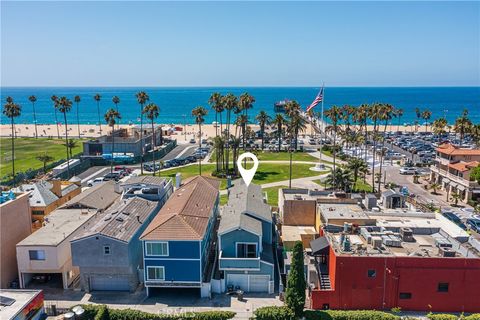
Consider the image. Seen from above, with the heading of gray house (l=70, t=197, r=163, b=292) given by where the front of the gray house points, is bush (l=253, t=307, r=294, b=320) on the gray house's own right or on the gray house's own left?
on the gray house's own left

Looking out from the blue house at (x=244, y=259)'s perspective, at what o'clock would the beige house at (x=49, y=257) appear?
The beige house is roughly at 3 o'clock from the blue house.

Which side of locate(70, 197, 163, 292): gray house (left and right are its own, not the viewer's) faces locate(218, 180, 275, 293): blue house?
left

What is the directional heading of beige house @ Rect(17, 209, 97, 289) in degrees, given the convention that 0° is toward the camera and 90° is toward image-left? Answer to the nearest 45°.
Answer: approximately 0°

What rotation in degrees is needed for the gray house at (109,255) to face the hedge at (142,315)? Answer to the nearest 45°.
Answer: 0° — it already faces it

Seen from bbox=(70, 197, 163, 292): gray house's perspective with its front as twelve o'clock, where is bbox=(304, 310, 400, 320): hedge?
The hedge is roughly at 10 o'clock from the gray house.

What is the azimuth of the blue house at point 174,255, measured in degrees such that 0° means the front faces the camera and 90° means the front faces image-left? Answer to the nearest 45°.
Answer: approximately 0°

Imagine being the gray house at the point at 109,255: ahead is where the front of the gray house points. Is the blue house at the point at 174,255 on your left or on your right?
on your left
